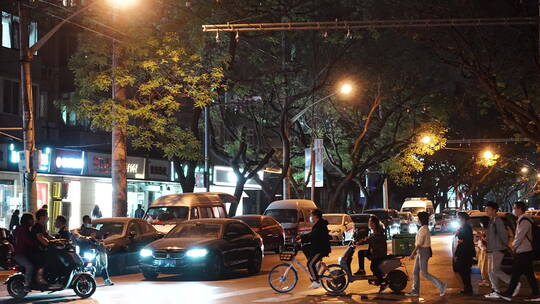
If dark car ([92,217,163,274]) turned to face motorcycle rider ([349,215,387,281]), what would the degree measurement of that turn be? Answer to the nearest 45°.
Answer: approximately 90° to its left

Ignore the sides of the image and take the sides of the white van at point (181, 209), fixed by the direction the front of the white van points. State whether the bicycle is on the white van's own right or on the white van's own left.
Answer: on the white van's own left

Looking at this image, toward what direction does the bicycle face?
to the viewer's left

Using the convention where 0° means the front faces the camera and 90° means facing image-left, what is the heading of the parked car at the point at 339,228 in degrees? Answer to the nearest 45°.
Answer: approximately 45°

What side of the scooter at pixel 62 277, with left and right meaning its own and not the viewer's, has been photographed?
right

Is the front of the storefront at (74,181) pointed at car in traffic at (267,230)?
yes

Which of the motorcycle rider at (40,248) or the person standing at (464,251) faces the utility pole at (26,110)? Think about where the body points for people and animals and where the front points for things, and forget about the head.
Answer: the person standing

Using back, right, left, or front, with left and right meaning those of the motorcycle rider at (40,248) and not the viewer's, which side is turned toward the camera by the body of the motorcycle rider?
right

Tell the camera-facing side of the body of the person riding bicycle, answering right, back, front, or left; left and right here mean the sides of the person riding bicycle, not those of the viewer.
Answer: left

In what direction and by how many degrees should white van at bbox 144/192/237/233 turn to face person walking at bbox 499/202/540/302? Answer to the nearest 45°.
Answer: approximately 90° to its left

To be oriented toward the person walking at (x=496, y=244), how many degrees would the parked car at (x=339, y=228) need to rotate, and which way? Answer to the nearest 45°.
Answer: approximately 45° to its left

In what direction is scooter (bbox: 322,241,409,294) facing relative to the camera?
to the viewer's left
